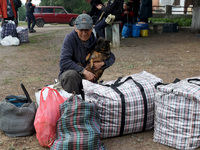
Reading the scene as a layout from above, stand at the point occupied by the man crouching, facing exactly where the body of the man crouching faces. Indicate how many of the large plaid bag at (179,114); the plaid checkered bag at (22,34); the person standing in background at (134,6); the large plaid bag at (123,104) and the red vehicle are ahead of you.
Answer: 2

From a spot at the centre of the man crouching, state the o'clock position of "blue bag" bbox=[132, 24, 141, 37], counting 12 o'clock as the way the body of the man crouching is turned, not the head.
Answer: The blue bag is roughly at 8 o'clock from the man crouching.

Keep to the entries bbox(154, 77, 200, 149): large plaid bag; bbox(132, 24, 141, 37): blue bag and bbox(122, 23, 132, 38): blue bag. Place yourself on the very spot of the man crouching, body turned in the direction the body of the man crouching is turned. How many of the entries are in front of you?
1

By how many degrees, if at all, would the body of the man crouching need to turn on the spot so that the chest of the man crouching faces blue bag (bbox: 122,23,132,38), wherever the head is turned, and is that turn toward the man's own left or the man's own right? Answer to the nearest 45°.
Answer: approximately 135° to the man's own left

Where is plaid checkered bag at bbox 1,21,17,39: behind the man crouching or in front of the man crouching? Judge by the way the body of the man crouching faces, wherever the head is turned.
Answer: behind

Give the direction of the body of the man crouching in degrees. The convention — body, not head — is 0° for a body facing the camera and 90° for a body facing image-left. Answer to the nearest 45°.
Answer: approximately 315°

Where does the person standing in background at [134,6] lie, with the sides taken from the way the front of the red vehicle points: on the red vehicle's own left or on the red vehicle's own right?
on the red vehicle's own right

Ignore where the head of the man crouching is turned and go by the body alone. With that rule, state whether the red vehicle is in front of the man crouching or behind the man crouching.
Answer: behind

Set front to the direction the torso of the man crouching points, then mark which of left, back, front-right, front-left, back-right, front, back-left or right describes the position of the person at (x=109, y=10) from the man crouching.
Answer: back-left

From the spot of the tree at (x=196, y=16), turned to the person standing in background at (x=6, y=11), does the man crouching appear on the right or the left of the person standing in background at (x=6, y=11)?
left

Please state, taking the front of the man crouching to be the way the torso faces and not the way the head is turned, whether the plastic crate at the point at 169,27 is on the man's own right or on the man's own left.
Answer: on the man's own left

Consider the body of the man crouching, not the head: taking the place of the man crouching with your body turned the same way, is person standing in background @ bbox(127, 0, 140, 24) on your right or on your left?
on your left
